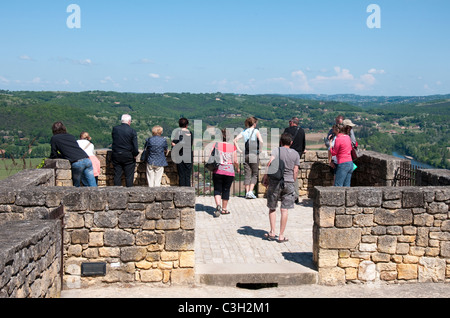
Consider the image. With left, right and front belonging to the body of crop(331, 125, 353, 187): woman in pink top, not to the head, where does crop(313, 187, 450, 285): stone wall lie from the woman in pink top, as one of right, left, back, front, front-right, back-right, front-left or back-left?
back-left

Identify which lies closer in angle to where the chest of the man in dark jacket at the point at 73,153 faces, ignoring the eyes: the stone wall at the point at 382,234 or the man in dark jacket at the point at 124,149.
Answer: the man in dark jacket

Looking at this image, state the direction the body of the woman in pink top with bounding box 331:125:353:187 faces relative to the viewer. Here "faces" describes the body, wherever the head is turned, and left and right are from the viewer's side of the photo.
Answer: facing away from the viewer and to the left of the viewer

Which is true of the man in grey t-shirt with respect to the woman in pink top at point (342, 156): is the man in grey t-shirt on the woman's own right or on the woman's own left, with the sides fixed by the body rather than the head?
on the woman's own left

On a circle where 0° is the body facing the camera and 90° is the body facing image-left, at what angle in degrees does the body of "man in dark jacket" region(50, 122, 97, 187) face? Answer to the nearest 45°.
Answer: approximately 135°
